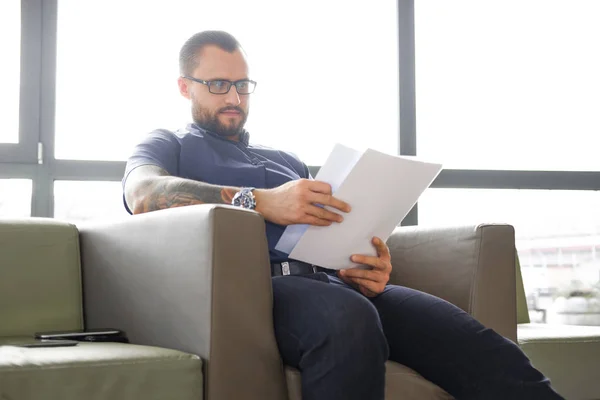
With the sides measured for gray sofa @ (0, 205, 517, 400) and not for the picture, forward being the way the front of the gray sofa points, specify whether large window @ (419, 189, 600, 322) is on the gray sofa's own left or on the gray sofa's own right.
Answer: on the gray sofa's own left

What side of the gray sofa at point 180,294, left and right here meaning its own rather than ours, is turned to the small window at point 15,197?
back

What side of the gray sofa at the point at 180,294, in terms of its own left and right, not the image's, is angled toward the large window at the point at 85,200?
back

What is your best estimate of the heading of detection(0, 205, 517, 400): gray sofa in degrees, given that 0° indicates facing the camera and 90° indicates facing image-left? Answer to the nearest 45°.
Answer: approximately 315°
